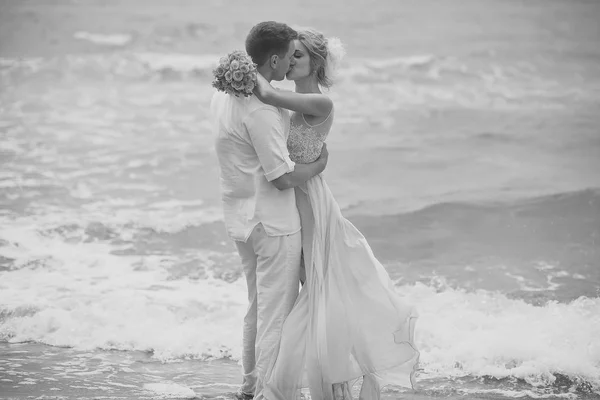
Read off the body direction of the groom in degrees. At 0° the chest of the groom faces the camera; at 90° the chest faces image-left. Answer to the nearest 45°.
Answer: approximately 225°
